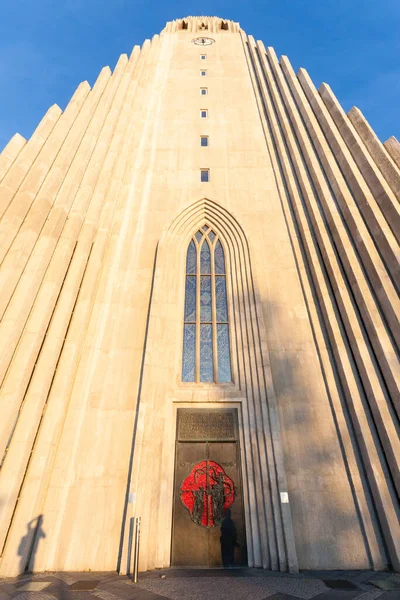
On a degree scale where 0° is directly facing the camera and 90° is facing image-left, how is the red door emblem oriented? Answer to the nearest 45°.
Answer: approximately 0°
